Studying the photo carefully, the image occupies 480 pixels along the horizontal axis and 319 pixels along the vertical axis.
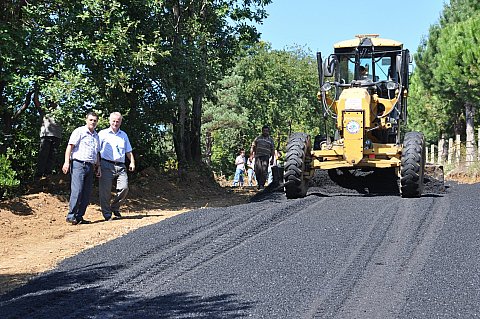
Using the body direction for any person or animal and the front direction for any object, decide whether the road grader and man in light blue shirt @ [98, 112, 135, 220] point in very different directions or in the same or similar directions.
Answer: same or similar directions

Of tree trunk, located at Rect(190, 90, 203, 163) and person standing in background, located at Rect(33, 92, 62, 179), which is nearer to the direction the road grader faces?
the person standing in background

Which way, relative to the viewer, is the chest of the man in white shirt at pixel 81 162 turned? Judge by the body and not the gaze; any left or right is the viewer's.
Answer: facing the viewer and to the right of the viewer

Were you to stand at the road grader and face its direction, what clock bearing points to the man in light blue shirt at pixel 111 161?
The man in light blue shirt is roughly at 2 o'clock from the road grader.

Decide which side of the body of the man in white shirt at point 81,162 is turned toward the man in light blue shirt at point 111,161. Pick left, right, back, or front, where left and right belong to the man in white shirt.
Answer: left

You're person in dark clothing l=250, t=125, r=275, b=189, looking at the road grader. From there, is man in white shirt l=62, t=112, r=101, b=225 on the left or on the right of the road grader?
right

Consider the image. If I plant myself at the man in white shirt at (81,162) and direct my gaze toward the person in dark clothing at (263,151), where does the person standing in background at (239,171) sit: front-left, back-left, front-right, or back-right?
front-left

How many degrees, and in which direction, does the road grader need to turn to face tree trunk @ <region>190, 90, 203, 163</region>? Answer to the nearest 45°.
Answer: approximately 135° to its right

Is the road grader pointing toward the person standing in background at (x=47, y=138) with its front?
no

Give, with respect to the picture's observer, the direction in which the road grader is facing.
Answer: facing the viewer

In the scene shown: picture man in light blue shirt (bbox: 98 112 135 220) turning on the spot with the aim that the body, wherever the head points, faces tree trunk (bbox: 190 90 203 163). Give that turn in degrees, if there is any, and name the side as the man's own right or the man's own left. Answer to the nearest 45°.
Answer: approximately 180°

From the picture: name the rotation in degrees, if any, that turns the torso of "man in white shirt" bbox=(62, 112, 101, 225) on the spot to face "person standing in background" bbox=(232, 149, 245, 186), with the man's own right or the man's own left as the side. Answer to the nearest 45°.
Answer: approximately 135° to the man's own left

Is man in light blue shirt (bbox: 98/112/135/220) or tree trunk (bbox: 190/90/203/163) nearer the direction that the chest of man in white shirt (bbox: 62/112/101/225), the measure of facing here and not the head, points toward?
the man in light blue shirt

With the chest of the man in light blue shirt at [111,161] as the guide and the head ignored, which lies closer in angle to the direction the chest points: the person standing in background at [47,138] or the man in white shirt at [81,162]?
the man in white shirt

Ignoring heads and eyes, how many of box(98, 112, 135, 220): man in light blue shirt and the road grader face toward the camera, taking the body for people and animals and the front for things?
2

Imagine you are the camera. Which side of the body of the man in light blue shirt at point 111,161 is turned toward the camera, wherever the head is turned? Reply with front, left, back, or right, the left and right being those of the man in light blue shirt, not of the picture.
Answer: front

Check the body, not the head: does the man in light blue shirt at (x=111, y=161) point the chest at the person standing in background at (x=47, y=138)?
no
